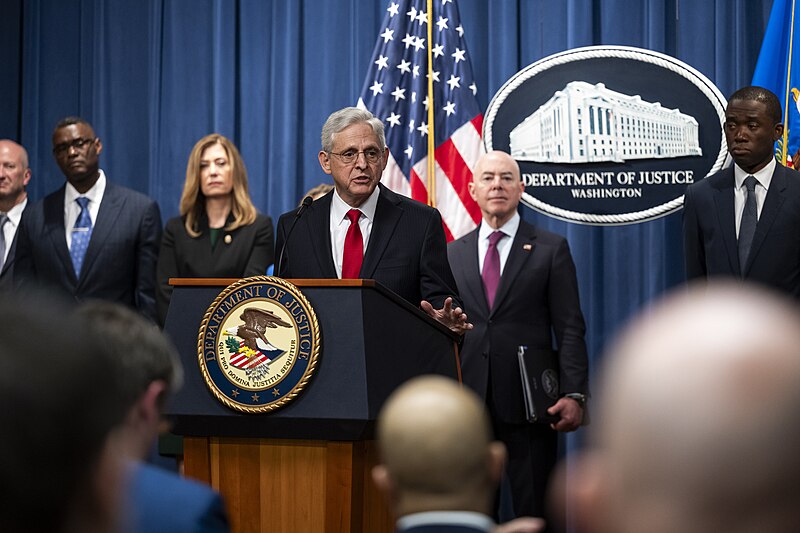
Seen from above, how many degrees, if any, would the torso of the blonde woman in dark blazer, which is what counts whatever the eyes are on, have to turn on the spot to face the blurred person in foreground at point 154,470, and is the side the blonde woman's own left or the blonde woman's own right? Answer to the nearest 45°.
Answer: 0° — they already face them

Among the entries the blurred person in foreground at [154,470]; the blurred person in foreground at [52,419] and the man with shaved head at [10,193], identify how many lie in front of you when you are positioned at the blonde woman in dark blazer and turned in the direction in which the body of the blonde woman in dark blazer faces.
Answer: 2

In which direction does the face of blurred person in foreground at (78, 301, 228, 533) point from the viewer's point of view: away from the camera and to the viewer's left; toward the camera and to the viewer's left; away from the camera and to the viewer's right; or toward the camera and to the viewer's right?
away from the camera and to the viewer's right

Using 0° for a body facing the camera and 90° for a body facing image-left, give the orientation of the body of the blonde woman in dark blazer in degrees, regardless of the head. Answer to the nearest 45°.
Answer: approximately 0°

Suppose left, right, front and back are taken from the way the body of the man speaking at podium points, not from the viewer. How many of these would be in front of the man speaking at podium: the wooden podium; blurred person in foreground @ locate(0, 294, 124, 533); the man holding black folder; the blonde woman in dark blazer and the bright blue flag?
2

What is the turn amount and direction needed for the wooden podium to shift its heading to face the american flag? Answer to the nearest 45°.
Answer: approximately 135° to its right

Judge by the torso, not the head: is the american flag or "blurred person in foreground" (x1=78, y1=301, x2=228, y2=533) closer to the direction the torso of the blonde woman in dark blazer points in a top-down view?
the blurred person in foreground

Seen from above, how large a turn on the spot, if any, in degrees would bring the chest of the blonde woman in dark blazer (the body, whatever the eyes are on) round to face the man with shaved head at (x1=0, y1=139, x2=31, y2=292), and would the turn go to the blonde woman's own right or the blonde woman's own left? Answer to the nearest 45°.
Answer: approximately 135° to the blonde woman's own right

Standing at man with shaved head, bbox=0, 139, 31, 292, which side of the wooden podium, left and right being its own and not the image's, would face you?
right

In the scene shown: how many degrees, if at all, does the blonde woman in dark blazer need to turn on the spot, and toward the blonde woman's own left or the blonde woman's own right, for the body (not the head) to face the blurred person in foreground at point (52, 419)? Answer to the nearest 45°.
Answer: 0° — they already face them

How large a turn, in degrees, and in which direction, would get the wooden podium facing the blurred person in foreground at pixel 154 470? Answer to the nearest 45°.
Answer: approximately 45° to its left
